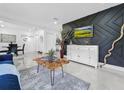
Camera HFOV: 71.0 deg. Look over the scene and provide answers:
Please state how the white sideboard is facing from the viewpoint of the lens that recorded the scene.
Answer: facing the viewer and to the left of the viewer

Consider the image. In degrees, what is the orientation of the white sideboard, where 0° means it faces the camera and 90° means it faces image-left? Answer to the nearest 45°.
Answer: approximately 45°
